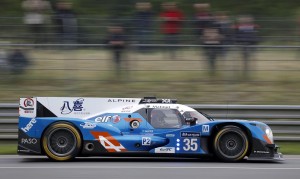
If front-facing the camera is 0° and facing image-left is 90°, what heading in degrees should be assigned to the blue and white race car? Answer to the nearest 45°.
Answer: approximately 270°

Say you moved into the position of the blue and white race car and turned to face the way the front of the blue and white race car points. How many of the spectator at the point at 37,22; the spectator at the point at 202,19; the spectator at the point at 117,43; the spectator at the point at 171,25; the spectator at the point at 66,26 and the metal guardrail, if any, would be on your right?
0

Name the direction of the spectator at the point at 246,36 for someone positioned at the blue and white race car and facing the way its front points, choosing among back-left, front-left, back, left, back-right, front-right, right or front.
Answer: front-left

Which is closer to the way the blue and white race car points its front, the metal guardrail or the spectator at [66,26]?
the metal guardrail

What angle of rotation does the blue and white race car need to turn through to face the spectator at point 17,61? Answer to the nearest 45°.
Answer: approximately 135° to its left

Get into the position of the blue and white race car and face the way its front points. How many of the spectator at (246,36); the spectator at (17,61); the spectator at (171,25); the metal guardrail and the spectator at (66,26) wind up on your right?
0

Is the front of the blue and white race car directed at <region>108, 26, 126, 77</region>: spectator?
no

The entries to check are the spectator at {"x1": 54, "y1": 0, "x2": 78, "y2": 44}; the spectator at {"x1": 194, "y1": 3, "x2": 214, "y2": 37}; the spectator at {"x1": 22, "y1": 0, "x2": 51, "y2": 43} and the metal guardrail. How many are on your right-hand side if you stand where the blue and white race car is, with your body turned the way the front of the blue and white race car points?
0

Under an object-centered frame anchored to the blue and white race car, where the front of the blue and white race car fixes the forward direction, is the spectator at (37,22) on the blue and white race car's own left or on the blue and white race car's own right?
on the blue and white race car's own left

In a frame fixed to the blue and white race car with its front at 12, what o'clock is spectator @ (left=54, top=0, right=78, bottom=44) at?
The spectator is roughly at 8 o'clock from the blue and white race car.

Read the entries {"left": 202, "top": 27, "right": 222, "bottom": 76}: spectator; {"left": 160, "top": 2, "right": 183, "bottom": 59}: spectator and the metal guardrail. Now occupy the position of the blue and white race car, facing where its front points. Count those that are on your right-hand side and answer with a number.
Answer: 0

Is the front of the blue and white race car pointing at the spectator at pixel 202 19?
no

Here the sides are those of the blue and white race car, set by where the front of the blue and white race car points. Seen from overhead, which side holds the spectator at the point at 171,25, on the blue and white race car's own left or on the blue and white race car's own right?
on the blue and white race car's own left

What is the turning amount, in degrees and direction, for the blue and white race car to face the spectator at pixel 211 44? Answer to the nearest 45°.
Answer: approximately 45° to its left

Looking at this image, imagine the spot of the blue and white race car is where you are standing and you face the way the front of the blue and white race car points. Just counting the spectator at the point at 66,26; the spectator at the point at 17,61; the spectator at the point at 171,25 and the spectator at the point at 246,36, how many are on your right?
0
